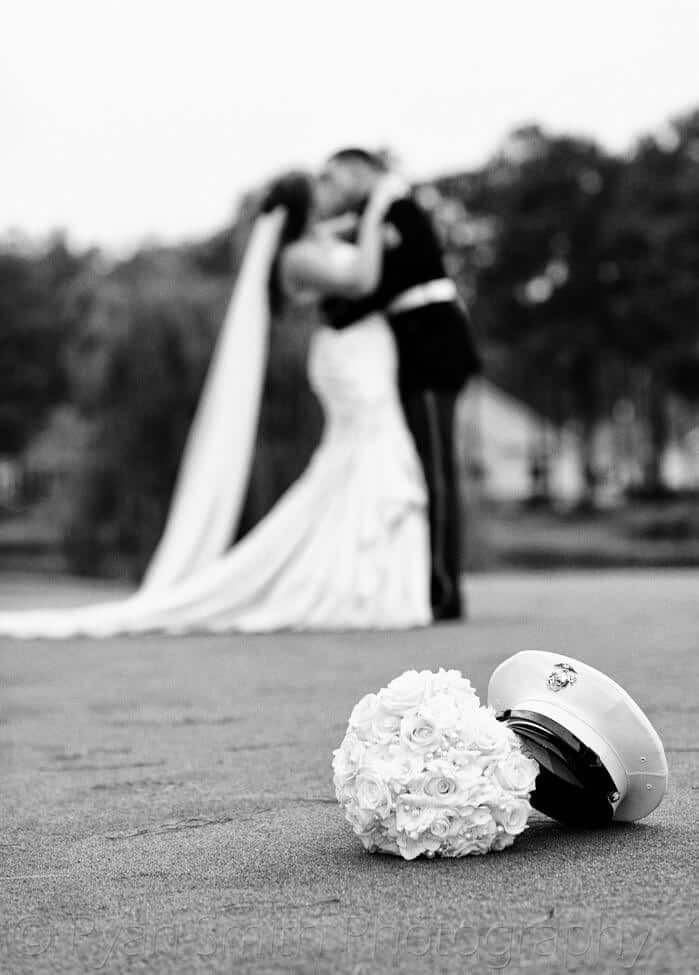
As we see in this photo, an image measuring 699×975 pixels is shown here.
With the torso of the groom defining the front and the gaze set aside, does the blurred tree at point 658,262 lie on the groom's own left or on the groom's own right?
on the groom's own right

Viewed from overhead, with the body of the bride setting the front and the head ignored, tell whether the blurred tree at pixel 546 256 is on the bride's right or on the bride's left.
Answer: on the bride's left

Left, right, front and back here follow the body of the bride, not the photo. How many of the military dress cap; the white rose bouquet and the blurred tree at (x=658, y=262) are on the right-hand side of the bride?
2

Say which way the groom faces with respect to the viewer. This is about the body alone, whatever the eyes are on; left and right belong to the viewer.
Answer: facing to the left of the viewer

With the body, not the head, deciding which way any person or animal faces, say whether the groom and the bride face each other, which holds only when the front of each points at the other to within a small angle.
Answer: yes

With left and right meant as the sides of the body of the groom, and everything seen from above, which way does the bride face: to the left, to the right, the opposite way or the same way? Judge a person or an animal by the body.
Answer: the opposite way

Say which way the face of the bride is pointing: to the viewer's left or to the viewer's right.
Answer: to the viewer's right

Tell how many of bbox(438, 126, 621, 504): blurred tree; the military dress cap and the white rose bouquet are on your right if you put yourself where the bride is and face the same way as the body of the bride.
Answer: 2

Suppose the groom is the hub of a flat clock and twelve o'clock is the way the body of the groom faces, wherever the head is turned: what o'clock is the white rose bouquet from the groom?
The white rose bouquet is roughly at 9 o'clock from the groom.

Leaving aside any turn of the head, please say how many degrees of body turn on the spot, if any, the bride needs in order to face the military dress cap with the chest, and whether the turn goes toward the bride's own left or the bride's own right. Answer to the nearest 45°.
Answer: approximately 90° to the bride's own right

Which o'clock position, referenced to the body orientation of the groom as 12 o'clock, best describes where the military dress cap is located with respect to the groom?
The military dress cap is roughly at 9 o'clock from the groom.

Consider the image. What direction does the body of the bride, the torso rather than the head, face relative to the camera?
to the viewer's right

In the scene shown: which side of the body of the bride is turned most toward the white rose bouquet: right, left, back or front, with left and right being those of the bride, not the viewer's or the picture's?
right
